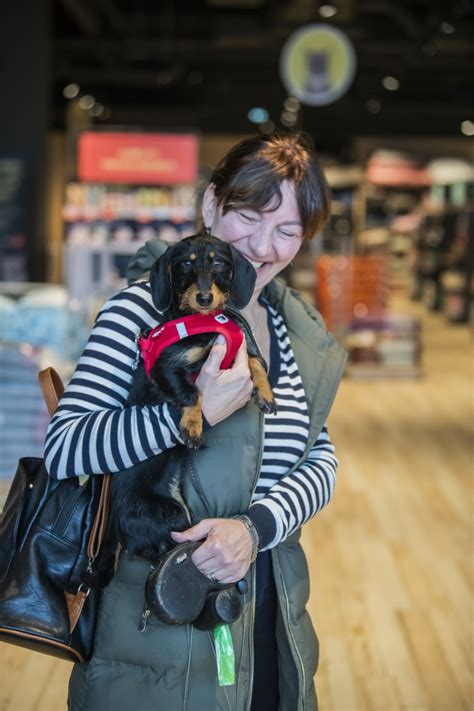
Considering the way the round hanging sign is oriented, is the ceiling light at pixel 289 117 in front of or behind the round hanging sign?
behind

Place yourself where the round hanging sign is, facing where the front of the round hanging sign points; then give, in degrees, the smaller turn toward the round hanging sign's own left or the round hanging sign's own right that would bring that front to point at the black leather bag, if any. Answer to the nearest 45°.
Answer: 0° — it already faces it

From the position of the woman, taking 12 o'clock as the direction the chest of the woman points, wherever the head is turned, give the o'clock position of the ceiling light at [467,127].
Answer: The ceiling light is roughly at 8 o'clock from the woman.

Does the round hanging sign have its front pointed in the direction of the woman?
yes

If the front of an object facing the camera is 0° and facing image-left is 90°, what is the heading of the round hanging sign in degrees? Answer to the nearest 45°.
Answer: approximately 0°

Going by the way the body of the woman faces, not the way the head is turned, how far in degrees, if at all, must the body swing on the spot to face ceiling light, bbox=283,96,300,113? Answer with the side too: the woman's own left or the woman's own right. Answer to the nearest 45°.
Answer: approximately 135° to the woman's own left

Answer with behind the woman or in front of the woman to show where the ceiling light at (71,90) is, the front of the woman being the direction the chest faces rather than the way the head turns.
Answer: behind

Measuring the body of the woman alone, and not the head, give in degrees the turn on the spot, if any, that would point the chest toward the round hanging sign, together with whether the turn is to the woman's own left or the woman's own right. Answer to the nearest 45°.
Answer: approximately 135° to the woman's own left

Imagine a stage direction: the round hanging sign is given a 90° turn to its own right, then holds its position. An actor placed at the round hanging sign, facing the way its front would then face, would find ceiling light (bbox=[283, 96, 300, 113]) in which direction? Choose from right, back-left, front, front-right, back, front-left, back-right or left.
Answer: right

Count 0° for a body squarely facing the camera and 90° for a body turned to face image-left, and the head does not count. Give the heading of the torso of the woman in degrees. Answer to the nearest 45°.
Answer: approximately 315°
